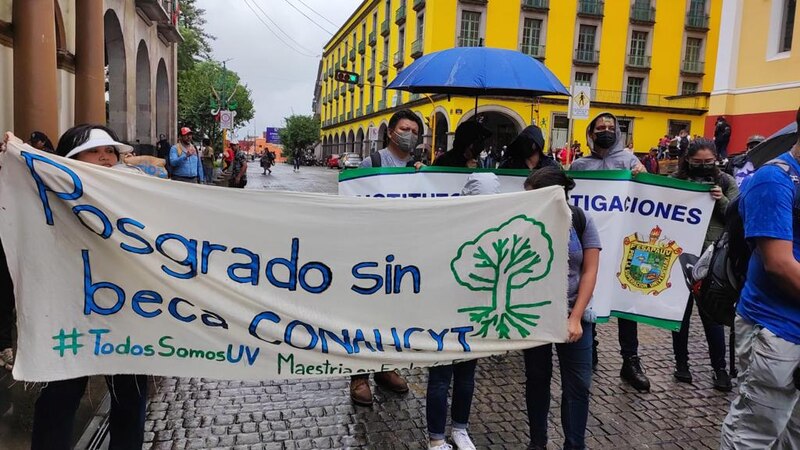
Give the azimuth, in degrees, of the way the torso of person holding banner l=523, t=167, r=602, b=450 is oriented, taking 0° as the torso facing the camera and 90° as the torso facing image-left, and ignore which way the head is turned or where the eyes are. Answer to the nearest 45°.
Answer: approximately 45°

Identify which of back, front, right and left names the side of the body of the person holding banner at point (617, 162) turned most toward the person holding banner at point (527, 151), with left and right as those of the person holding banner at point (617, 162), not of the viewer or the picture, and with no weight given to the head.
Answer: right

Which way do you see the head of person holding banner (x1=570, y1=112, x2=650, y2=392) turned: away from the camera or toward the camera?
toward the camera

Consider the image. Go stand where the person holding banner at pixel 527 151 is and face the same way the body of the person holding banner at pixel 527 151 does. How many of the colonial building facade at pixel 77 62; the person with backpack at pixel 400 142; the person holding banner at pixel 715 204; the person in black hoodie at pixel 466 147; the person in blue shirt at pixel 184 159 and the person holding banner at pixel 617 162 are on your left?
2

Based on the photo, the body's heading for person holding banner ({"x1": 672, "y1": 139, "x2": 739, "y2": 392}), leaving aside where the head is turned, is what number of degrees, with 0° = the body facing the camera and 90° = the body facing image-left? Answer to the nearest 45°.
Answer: approximately 0°

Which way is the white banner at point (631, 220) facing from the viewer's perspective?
toward the camera

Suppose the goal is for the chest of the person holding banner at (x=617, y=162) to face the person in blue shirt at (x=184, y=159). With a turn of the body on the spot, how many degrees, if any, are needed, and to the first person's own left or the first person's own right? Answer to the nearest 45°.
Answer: approximately 135° to the first person's own right

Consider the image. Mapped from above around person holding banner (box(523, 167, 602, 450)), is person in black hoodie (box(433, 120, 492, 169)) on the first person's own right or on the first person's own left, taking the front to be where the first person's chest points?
on the first person's own right

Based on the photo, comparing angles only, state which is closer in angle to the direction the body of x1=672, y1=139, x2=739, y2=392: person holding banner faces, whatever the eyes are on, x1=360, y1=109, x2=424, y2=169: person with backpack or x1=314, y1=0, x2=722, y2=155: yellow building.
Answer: the person with backpack

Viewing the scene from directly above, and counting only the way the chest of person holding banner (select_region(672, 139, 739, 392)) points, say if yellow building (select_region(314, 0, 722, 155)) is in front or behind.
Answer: behind
